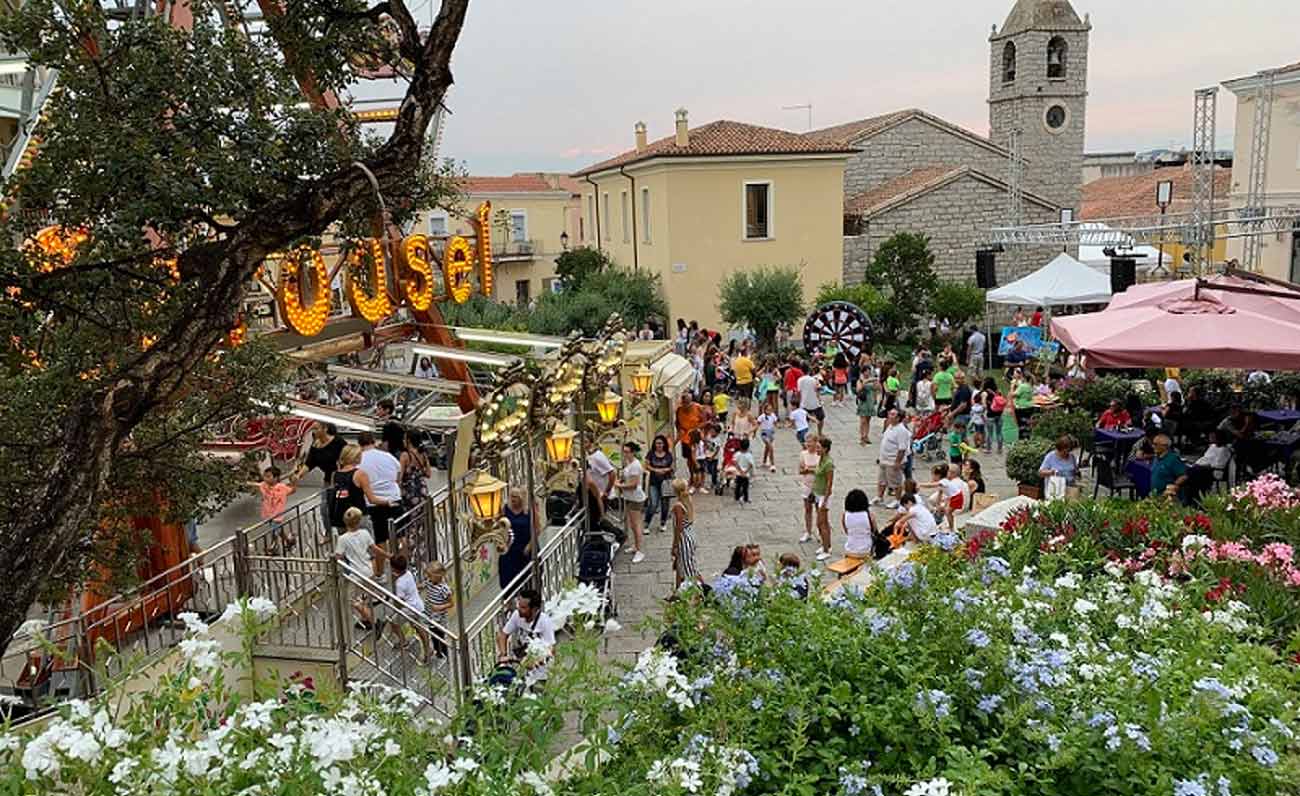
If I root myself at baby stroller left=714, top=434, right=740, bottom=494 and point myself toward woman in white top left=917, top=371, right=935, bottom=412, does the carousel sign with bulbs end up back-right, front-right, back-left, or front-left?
back-left

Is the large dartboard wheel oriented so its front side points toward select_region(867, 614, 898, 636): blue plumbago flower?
yes

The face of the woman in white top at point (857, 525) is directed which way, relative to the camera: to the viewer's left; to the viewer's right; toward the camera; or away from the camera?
away from the camera

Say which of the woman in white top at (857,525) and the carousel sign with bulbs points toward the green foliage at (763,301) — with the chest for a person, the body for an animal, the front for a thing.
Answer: the woman in white top

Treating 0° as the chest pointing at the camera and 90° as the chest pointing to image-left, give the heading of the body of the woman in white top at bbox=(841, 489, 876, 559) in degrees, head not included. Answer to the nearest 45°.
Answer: approximately 180°

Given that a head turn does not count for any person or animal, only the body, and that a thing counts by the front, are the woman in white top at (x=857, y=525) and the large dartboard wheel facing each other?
yes

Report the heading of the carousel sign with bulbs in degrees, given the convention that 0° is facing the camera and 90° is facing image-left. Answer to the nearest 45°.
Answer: approximately 315°

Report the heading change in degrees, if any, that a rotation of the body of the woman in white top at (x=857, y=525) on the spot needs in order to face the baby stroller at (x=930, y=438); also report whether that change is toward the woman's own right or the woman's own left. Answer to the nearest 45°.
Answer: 0° — they already face it

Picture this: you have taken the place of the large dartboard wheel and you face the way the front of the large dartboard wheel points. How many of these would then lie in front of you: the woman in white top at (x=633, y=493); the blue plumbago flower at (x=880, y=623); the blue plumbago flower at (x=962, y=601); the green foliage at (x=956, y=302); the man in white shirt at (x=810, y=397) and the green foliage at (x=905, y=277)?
4

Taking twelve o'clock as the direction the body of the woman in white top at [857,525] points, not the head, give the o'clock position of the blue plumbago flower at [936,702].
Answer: The blue plumbago flower is roughly at 6 o'clock from the woman in white top.
